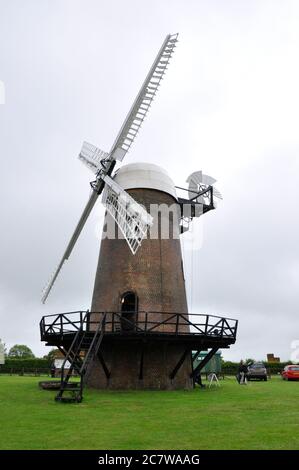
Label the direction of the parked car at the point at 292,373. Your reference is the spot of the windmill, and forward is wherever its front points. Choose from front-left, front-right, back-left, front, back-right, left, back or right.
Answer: back

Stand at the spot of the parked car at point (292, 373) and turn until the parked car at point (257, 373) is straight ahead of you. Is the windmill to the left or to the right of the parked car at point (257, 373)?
left

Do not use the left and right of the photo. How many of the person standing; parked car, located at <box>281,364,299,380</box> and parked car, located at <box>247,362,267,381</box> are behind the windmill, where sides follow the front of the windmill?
3

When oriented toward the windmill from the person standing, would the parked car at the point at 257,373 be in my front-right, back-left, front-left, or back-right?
back-right

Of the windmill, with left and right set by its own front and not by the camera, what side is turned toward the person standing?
back

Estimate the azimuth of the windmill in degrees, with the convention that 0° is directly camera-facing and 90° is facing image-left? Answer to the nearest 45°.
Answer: approximately 45°

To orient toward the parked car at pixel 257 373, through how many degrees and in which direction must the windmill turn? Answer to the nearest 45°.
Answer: approximately 180°
